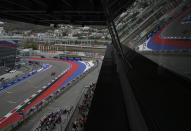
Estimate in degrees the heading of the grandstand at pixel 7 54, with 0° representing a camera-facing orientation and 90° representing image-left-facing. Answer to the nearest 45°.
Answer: approximately 315°
